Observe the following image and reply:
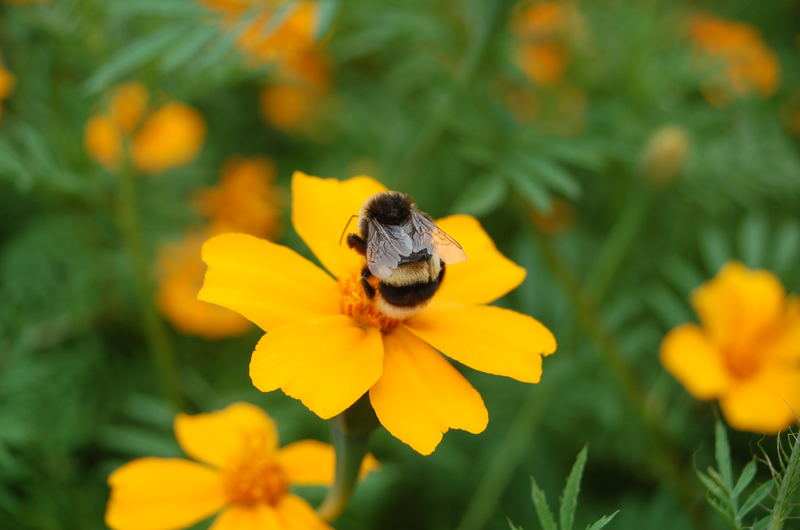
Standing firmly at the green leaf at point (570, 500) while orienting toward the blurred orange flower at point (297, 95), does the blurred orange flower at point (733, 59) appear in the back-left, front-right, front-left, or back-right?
front-right

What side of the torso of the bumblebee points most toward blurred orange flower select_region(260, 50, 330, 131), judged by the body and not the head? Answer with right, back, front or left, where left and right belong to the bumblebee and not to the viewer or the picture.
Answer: front

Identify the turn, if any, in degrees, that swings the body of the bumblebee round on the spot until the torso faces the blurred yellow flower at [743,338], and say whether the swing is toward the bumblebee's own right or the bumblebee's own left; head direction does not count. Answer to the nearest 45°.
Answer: approximately 45° to the bumblebee's own right

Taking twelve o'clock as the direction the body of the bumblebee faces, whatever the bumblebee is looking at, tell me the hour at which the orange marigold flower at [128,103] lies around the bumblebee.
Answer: The orange marigold flower is roughly at 11 o'clock from the bumblebee.

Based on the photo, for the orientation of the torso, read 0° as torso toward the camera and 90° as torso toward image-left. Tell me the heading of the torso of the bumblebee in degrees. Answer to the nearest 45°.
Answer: approximately 180°

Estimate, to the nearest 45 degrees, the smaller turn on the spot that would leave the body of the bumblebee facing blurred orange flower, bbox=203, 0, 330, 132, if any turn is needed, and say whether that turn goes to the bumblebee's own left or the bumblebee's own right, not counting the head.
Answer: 0° — it already faces it

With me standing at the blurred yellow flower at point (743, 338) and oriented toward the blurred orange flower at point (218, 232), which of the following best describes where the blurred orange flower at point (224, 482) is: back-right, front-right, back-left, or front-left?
front-left

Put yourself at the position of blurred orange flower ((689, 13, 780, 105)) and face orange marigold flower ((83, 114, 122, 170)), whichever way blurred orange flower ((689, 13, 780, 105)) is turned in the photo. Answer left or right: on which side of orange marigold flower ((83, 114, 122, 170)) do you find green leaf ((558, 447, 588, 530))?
left
